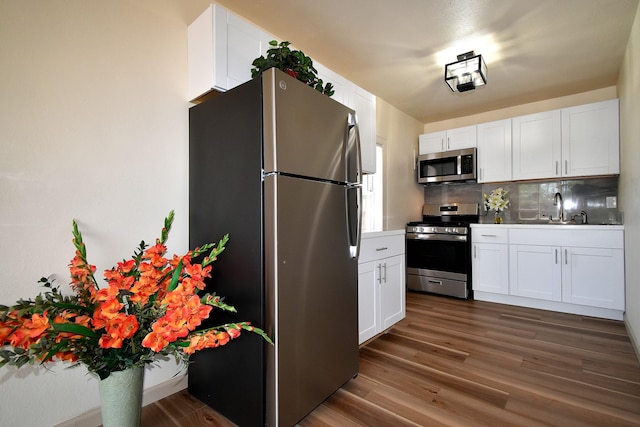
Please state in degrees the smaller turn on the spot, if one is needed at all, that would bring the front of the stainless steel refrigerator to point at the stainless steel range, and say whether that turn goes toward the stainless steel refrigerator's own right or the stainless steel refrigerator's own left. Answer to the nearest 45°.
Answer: approximately 90° to the stainless steel refrigerator's own left

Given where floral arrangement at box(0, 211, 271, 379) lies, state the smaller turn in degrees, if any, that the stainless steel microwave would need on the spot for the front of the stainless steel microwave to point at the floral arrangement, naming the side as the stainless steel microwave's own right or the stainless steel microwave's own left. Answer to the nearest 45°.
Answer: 0° — it already faces it

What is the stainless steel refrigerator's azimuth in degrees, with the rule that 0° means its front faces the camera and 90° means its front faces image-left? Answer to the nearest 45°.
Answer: approximately 315°

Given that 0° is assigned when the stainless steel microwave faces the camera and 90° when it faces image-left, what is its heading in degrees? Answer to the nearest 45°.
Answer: approximately 0°

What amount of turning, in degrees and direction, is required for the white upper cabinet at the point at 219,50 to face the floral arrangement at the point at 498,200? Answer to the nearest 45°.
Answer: approximately 45° to its left

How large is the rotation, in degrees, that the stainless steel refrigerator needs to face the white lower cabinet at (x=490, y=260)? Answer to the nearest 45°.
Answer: approximately 90° to its left

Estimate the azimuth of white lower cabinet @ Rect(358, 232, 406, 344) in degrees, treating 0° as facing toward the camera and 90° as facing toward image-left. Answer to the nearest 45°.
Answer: approximately 315°

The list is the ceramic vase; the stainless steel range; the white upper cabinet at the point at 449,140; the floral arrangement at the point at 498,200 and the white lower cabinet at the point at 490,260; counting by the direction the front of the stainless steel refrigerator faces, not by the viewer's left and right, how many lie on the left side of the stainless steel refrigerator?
4
